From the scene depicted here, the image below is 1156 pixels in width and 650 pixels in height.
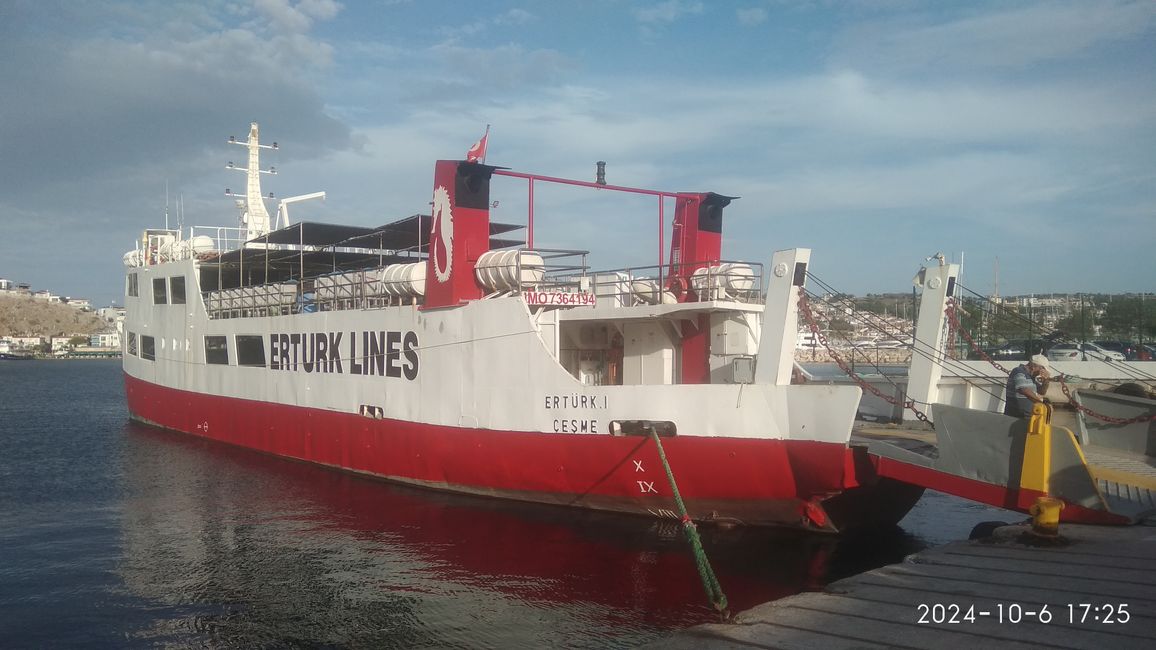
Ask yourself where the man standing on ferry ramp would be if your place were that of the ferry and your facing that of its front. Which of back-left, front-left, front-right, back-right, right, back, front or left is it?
back

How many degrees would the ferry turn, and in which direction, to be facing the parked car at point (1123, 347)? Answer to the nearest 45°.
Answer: approximately 90° to its right

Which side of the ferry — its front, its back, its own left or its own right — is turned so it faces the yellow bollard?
back

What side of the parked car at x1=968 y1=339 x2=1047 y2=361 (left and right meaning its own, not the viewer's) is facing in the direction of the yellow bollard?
left

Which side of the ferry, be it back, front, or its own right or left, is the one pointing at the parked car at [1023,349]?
right

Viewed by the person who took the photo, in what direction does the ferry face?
facing away from the viewer and to the left of the viewer

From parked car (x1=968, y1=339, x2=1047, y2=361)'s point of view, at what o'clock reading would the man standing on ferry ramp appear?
The man standing on ferry ramp is roughly at 9 o'clock from the parked car.

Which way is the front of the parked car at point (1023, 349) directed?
to the viewer's left

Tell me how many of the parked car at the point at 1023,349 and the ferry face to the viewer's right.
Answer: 0
